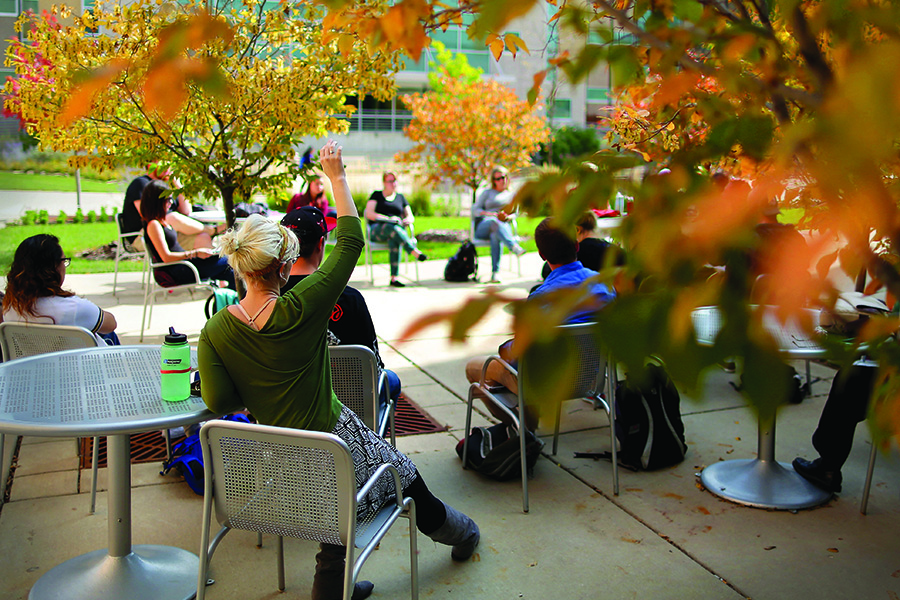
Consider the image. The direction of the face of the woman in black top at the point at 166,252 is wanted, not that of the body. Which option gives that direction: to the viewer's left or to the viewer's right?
to the viewer's right

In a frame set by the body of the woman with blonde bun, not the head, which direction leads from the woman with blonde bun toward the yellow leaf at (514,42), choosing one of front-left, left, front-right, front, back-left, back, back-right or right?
right

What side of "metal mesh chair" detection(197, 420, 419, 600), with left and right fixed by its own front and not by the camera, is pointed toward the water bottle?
left

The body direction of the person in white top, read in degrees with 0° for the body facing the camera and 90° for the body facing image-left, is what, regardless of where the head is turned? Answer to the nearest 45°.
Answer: approximately 225°

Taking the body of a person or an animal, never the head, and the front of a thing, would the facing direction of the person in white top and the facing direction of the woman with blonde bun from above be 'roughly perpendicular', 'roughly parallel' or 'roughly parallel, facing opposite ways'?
roughly parallel

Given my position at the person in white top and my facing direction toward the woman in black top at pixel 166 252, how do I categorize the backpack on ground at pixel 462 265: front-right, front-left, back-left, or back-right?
front-right

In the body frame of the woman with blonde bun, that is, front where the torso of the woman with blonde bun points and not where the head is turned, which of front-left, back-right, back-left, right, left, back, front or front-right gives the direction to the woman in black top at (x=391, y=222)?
front-left

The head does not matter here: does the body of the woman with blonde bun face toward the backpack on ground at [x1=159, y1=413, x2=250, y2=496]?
no

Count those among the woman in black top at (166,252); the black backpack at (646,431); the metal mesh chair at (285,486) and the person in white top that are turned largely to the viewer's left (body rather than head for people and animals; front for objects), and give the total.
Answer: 0

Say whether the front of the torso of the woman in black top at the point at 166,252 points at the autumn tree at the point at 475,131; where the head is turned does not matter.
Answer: no

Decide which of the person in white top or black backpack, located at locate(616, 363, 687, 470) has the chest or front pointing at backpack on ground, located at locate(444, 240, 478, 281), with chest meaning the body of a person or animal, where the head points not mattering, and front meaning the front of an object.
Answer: the person in white top

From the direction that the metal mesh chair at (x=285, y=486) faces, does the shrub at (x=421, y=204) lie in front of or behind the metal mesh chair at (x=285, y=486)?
in front

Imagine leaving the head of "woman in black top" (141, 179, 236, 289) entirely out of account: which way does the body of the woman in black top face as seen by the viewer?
to the viewer's right

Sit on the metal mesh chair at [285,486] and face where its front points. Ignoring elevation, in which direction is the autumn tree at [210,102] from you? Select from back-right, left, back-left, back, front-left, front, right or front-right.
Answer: front-left
